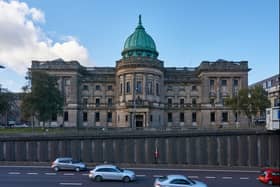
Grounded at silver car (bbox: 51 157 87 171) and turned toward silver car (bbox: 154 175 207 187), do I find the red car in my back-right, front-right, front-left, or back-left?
front-left

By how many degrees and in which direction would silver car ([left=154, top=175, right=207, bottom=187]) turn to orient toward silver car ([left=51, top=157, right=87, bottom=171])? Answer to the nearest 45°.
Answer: approximately 135° to its left

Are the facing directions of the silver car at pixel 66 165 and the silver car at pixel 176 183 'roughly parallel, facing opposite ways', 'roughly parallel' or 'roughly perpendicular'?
roughly parallel

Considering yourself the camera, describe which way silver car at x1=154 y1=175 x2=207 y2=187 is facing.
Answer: facing to the right of the viewer

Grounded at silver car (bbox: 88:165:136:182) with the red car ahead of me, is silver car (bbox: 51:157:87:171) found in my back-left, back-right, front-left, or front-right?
back-left

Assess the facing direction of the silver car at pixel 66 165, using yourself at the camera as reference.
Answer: facing to the right of the viewer

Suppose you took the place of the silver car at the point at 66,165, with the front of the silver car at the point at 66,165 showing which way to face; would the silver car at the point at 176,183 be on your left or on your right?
on your right

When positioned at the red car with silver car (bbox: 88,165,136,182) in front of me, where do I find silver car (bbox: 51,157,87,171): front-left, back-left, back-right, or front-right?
front-right

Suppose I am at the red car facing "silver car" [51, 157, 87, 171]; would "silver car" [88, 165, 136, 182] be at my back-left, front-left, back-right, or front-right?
front-left
